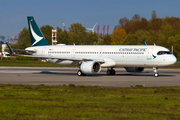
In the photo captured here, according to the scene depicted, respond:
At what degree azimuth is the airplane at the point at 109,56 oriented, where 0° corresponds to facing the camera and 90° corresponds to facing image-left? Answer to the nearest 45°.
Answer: approximately 315°
